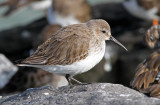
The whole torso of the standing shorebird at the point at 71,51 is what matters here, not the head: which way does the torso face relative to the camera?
to the viewer's right
